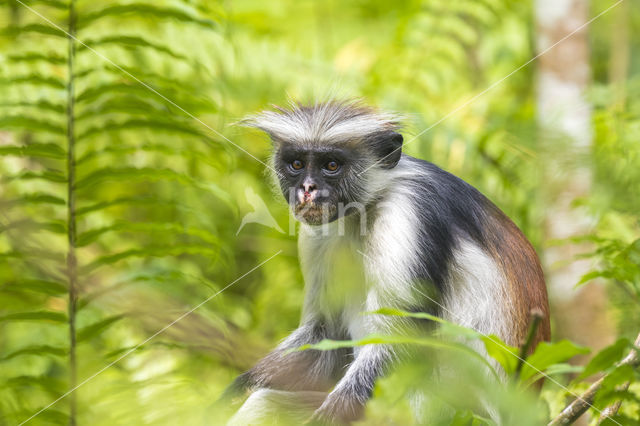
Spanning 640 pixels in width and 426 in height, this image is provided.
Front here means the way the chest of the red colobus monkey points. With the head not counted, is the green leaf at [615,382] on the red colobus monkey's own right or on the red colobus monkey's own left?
on the red colobus monkey's own left

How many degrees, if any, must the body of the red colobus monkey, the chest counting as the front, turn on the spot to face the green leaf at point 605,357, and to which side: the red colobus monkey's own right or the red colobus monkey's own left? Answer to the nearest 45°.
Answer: approximately 135° to the red colobus monkey's own left

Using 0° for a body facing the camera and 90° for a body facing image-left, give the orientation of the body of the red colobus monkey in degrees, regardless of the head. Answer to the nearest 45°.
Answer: approximately 45°

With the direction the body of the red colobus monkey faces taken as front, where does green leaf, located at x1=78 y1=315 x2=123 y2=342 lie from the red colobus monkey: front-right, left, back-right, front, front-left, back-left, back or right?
front

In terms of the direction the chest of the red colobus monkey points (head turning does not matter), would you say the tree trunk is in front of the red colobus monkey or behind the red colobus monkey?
behind

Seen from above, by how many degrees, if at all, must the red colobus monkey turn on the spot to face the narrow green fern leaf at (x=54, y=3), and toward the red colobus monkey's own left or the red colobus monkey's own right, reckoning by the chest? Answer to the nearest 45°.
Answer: approximately 45° to the red colobus monkey's own right

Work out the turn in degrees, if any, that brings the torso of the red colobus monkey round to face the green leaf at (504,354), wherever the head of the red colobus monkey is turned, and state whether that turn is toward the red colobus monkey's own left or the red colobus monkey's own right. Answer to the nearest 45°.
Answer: approximately 45° to the red colobus monkey's own left
